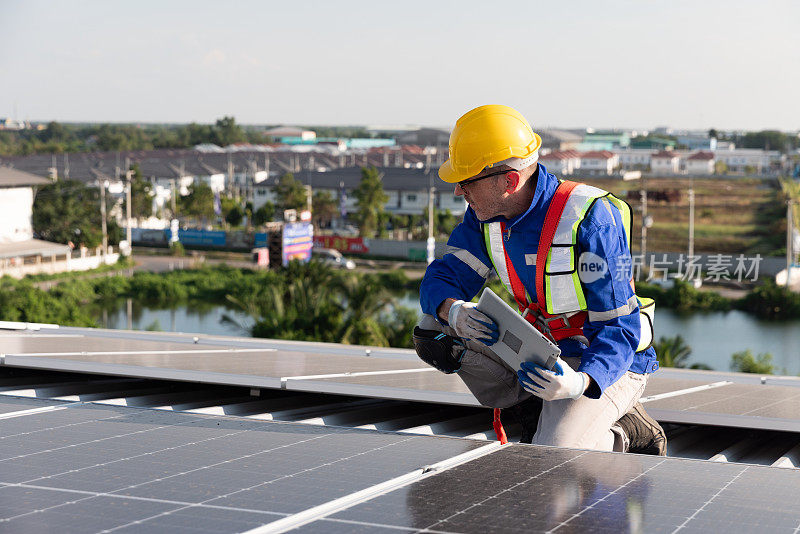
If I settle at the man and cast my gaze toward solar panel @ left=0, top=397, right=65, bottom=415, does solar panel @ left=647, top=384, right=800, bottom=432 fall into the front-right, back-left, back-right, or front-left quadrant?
back-right

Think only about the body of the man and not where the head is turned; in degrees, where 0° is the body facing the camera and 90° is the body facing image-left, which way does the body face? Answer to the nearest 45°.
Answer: approximately 45°

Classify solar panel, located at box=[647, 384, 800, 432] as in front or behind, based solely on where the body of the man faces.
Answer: behind

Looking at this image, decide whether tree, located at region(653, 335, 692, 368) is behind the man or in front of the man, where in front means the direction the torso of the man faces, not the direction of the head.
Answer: behind

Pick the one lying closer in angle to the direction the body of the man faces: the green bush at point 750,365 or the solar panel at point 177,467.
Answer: the solar panel

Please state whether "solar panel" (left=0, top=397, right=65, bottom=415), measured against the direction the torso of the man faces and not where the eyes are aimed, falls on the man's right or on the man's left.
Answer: on the man's right

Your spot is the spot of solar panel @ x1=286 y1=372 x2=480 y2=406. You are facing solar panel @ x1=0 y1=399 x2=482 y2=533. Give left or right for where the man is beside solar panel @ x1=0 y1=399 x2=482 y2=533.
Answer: left
